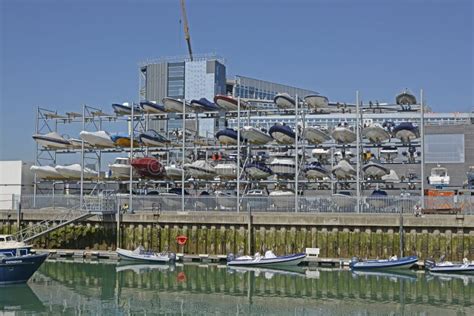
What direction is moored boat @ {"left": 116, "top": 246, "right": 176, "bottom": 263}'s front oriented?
to the viewer's left

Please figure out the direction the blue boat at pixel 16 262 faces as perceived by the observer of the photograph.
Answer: facing to the right of the viewer

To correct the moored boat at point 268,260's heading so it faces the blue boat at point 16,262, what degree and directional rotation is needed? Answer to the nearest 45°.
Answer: approximately 135° to its right

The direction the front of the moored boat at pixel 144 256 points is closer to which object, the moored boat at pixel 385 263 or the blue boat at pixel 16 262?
the blue boat

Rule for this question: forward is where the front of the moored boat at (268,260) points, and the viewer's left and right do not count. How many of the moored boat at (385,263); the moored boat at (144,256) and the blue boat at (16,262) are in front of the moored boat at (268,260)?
1

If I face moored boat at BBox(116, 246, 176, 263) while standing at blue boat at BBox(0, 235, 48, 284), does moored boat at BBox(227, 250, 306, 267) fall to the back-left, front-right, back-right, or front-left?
front-right

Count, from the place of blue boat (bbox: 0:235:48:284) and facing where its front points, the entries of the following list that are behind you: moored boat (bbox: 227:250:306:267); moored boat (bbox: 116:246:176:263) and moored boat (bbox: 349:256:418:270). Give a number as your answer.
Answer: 0

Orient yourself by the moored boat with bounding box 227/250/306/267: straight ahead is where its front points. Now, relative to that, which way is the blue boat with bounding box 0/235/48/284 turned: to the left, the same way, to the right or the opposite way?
the same way

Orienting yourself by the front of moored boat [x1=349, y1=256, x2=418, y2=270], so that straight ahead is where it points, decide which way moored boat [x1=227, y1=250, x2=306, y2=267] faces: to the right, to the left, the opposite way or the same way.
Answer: the same way

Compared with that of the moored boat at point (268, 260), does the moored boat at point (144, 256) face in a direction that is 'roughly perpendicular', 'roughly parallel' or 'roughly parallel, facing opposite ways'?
roughly parallel, facing opposite ways

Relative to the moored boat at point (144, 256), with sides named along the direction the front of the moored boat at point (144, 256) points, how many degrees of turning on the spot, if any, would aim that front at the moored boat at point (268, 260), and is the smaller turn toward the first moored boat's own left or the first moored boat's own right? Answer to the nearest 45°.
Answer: approximately 135° to the first moored boat's own left

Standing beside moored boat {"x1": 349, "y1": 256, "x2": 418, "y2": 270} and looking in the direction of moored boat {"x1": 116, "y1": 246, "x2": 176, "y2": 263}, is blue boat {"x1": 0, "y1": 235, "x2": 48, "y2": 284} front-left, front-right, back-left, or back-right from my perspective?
front-left

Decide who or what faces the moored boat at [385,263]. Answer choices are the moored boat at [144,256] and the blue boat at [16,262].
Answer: the blue boat

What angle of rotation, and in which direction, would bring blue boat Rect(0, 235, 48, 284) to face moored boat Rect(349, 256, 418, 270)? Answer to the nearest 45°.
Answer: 0° — it already faces it
